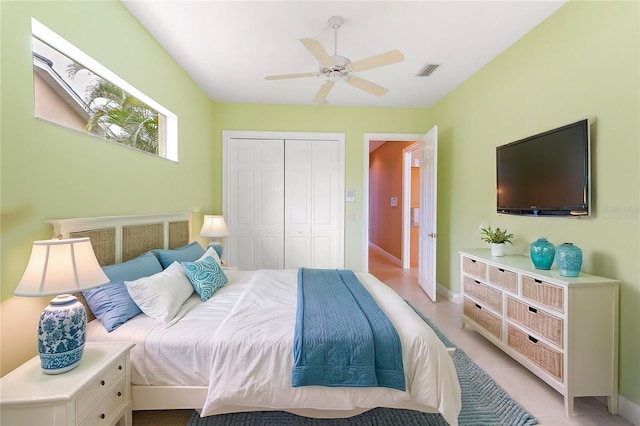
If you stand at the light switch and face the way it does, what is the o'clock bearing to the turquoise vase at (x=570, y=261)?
The turquoise vase is roughly at 11 o'clock from the light switch.

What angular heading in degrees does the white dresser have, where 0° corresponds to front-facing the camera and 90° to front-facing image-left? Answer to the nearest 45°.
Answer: approximately 45°

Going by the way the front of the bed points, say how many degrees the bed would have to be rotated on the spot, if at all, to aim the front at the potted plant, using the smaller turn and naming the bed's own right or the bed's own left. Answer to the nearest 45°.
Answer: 0° — it already faces it

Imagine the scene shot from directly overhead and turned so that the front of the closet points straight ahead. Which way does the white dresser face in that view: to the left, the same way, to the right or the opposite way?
to the right

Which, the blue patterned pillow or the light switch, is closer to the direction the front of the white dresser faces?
the blue patterned pillow

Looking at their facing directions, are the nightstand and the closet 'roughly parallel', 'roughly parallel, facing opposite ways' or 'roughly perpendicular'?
roughly perpendicular

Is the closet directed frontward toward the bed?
yes

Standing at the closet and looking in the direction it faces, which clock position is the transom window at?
The transom window is roughly at 1 o'clock from the closet.

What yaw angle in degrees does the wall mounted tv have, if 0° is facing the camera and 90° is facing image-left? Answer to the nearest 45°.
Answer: approximately 45°

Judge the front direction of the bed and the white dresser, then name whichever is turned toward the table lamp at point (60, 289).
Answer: the white dresser
